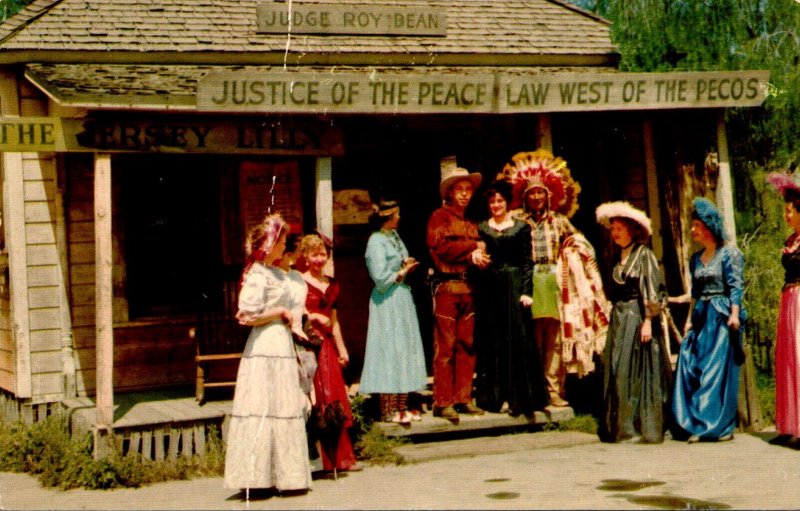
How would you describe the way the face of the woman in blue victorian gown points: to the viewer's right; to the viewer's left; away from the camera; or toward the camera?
to the viewer's left

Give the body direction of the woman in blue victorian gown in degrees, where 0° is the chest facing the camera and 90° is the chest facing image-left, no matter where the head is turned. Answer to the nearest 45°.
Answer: approximately 45°

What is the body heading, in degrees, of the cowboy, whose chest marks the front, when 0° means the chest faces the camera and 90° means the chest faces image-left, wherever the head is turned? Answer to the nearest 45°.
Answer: approximately 315°

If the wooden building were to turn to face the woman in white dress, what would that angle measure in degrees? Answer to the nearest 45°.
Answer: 0° — it already faces them

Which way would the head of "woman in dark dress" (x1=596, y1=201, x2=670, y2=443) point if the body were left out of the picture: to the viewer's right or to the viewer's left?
to the viewer's left

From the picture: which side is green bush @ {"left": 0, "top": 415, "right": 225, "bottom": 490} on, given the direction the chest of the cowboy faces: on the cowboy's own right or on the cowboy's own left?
on the cowboy's own right
